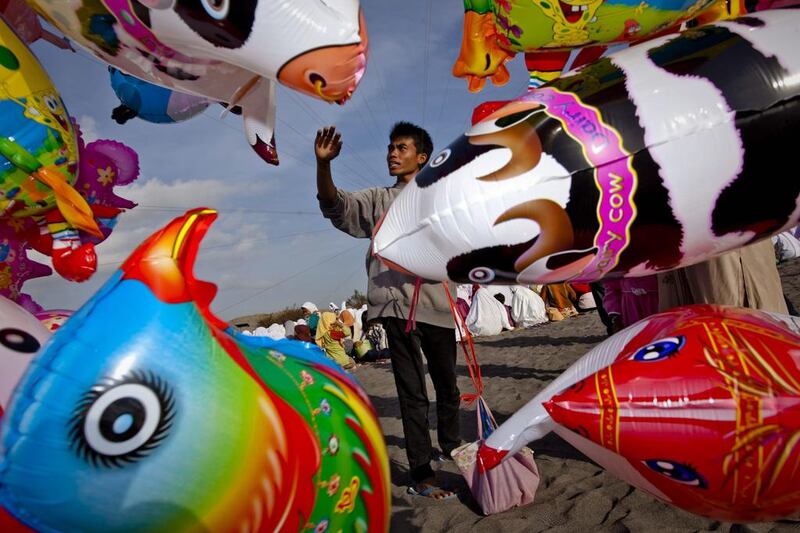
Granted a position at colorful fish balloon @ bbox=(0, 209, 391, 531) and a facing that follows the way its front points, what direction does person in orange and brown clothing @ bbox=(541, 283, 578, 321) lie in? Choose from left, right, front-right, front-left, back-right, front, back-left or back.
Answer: back-right

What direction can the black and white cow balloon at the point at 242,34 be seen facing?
to the viewer's right

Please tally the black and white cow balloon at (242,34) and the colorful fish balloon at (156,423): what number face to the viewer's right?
1

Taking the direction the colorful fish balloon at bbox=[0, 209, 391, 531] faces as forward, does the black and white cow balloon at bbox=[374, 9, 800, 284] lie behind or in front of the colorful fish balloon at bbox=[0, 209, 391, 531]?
behind

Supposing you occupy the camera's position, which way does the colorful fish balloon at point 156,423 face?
facing to the left of the viewer
